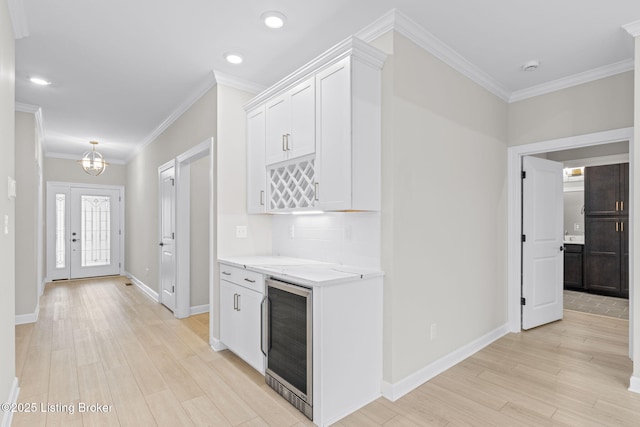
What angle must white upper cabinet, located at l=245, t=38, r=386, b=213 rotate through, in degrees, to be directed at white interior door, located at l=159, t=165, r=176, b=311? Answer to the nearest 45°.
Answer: approximately 90° to its right

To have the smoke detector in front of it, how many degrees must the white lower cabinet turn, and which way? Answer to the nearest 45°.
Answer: approximately 135° to its left

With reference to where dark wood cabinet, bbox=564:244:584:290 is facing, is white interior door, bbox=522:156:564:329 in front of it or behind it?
in front

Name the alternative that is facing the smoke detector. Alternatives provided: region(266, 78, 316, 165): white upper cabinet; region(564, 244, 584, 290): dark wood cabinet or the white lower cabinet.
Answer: the dark wood cabinet

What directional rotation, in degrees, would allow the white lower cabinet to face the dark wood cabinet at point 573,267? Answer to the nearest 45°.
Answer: approximately 135° to its left

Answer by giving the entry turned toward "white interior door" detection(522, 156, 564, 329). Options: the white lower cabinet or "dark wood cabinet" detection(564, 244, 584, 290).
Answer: the dark wood cabinet

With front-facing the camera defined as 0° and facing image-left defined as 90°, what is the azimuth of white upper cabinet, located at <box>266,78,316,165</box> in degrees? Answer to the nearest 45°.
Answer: approximately 45°

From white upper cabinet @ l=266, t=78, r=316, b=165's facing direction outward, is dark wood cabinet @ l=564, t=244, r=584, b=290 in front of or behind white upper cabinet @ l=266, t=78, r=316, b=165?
behind

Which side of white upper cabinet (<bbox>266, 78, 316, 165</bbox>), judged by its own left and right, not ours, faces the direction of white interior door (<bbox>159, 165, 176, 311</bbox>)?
right

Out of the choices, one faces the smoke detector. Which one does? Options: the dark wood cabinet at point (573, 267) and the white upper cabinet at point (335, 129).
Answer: the dark wood cabinet
